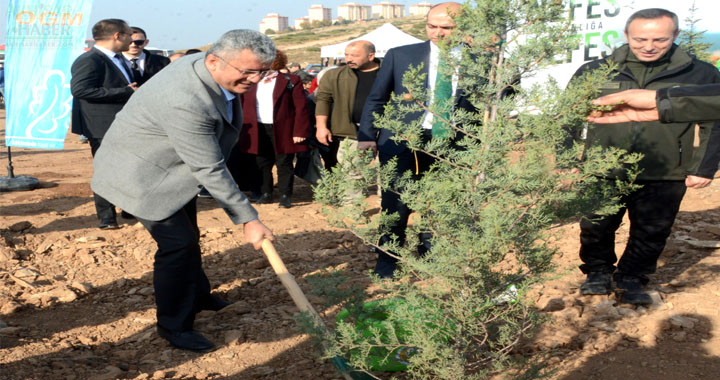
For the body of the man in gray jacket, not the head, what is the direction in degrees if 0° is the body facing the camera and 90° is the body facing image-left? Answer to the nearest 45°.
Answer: approximately 270°

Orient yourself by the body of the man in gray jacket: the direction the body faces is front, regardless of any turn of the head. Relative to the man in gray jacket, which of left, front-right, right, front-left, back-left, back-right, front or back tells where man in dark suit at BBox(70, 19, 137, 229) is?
left

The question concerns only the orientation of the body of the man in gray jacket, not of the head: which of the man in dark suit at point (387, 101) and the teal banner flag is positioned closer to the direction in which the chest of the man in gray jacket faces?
the man in dark suit

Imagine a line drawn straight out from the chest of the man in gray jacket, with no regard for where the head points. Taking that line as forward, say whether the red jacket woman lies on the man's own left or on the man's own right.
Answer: on the man's own left

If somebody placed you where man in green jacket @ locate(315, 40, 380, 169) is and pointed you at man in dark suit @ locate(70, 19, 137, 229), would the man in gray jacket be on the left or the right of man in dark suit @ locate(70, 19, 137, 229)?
left
